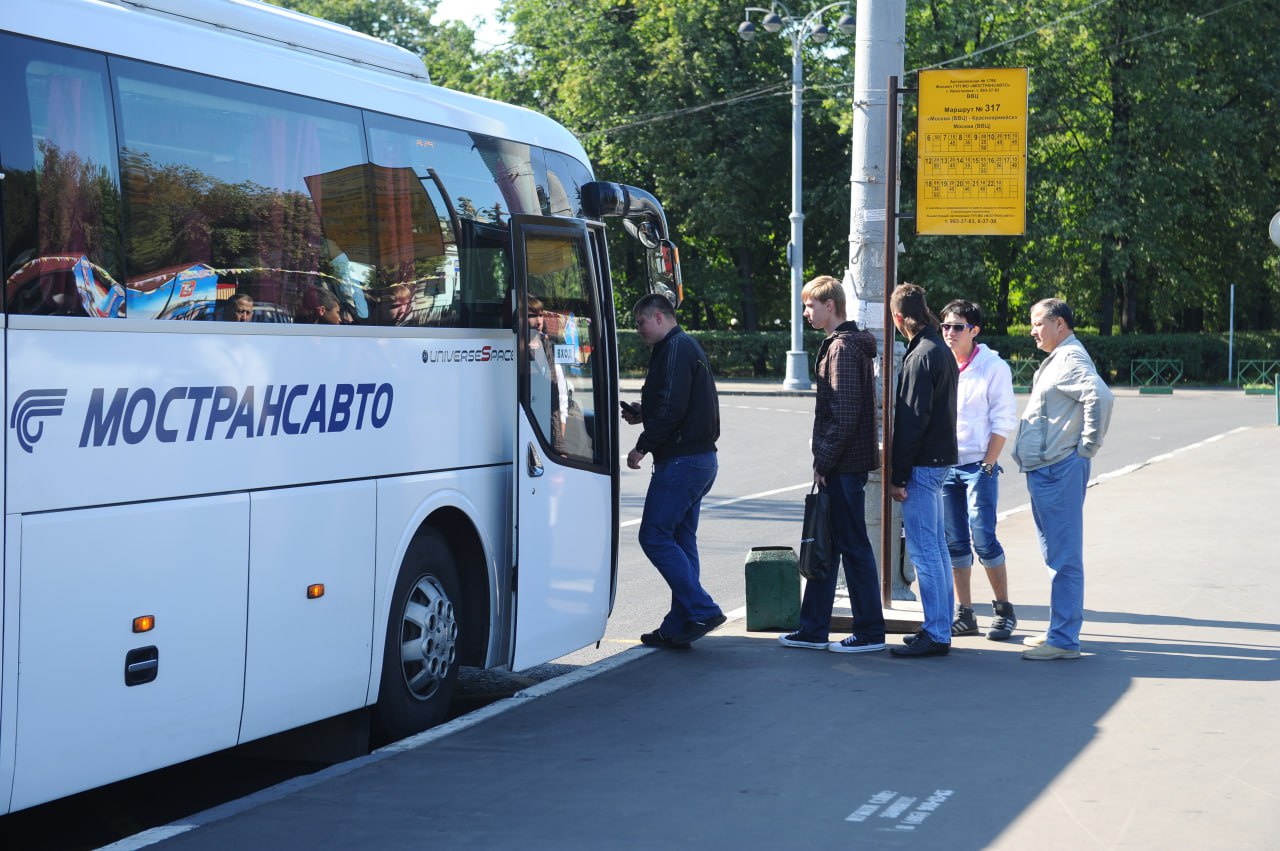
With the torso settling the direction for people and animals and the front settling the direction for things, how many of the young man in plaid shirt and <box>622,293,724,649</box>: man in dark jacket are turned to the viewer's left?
2

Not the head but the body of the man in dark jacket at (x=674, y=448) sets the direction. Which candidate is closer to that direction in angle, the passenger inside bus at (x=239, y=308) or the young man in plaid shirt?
the passenger inside bus

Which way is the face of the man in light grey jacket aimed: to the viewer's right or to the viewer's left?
to the viewer's left

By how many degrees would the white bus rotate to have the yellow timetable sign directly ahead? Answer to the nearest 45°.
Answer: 0° — it already faces it

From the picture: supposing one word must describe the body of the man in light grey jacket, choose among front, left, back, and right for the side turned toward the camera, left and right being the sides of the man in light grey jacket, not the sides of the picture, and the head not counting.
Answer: left

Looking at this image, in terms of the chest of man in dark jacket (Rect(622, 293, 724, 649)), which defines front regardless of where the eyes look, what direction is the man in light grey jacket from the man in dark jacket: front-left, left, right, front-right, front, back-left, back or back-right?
back

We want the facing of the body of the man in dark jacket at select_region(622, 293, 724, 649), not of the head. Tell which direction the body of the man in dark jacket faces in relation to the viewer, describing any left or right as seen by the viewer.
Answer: facing to the left of the viewer

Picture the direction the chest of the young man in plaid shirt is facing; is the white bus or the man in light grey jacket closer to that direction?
the white bus

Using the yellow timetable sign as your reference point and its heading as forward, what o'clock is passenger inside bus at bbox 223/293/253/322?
The passenger inside bus is roughly at 1 o'clock from the yellow timetable sign.

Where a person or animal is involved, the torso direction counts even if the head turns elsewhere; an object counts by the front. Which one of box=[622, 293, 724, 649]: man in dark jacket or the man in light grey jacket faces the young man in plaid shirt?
the man in light grey jacket

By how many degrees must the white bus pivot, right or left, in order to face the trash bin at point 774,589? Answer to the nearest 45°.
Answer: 0° — it already faces it

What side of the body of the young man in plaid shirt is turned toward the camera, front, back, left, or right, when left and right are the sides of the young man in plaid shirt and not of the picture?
left

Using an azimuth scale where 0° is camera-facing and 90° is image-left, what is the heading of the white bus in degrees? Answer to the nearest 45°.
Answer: approximately 225°

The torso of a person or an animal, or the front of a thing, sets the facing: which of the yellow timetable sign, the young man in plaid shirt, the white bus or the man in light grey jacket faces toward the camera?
the yellow timetable sign

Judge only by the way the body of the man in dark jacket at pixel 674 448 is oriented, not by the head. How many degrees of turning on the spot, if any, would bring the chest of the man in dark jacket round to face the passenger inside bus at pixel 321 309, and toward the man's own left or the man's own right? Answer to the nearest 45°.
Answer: approximately 45° to the man's own left
